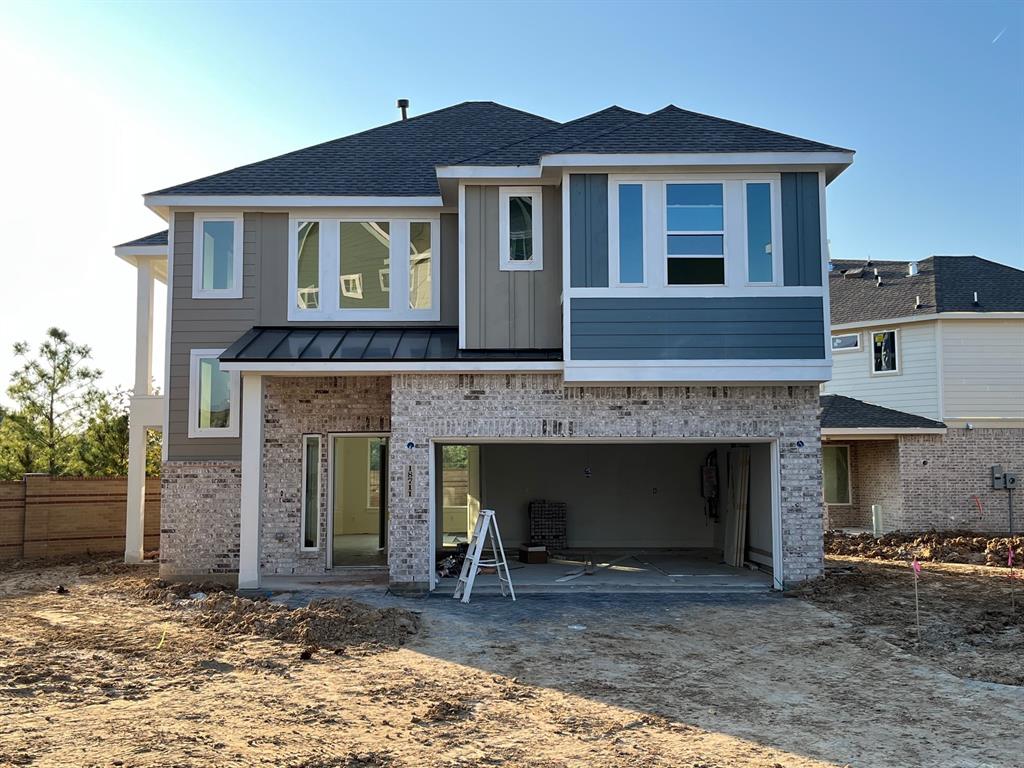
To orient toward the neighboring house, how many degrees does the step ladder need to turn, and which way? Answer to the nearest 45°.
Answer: approximately 180°

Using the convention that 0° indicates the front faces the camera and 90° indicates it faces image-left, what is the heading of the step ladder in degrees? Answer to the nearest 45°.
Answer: approximately 45°

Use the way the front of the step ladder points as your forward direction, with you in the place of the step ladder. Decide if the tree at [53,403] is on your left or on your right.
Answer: on your right

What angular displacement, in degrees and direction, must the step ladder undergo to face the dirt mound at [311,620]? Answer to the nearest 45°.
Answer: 0° — it already faces it

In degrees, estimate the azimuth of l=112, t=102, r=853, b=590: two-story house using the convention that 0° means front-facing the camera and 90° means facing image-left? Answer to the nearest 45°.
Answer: approximately 0°

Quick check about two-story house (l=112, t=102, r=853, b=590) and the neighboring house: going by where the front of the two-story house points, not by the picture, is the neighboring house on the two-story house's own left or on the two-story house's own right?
on the two-story house's own left
